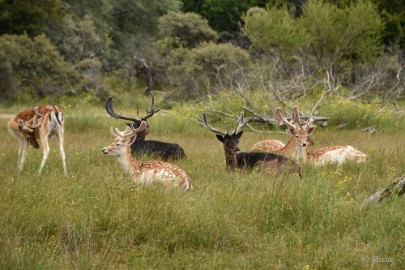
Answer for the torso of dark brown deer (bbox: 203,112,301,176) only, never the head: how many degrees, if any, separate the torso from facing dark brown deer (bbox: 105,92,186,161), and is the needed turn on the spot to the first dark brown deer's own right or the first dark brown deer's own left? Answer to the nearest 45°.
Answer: approximately 45° to the first dark brown deer's own right

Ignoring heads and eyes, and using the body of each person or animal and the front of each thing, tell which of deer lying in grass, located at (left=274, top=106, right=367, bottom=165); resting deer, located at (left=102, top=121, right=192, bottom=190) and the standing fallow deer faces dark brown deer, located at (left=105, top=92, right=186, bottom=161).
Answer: the deer lying in grass

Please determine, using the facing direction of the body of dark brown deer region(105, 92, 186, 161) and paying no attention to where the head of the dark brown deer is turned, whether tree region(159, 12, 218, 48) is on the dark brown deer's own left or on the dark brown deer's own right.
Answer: on the dark brown deer's own right

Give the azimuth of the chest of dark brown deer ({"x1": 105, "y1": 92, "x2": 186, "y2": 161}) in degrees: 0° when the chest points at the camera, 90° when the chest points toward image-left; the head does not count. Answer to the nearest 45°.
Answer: approximately 90°

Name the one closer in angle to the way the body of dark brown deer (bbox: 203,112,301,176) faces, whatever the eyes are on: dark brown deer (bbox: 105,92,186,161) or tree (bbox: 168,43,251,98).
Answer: the dark brown deer

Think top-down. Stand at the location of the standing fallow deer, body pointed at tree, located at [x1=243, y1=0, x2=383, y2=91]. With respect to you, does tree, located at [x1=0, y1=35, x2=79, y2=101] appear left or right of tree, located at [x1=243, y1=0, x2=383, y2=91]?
left

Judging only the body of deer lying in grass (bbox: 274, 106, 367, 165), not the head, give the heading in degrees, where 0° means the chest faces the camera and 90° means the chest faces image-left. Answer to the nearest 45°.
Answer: approximately 90°

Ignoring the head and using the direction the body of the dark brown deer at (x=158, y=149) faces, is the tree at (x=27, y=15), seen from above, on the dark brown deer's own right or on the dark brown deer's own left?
on the dark brown deer's own right

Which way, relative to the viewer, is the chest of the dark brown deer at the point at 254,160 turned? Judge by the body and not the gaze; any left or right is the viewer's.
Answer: facing to the left of the viewer

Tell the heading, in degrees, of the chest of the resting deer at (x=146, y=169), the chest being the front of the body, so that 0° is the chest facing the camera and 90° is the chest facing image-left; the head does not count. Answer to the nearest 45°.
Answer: approximately 90°
